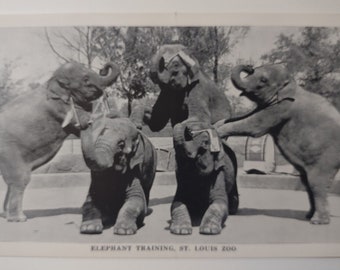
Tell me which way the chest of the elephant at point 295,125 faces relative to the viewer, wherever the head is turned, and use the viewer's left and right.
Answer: facing to the left of the viewer

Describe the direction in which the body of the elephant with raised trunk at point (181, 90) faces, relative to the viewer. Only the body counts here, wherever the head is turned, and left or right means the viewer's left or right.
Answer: facing the viewer and to the left of the viewer

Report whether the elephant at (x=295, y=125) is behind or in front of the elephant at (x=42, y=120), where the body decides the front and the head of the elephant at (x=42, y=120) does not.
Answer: in front

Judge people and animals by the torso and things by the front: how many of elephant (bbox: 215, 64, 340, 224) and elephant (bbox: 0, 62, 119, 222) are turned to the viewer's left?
1

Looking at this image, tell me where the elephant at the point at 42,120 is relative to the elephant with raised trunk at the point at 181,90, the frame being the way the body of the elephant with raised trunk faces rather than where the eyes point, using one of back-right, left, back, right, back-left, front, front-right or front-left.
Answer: front-right

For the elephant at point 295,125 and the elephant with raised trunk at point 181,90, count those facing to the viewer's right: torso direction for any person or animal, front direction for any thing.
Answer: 0

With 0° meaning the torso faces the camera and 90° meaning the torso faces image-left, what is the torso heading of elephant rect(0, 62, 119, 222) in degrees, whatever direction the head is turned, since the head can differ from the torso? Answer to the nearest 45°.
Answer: approximately 270°
